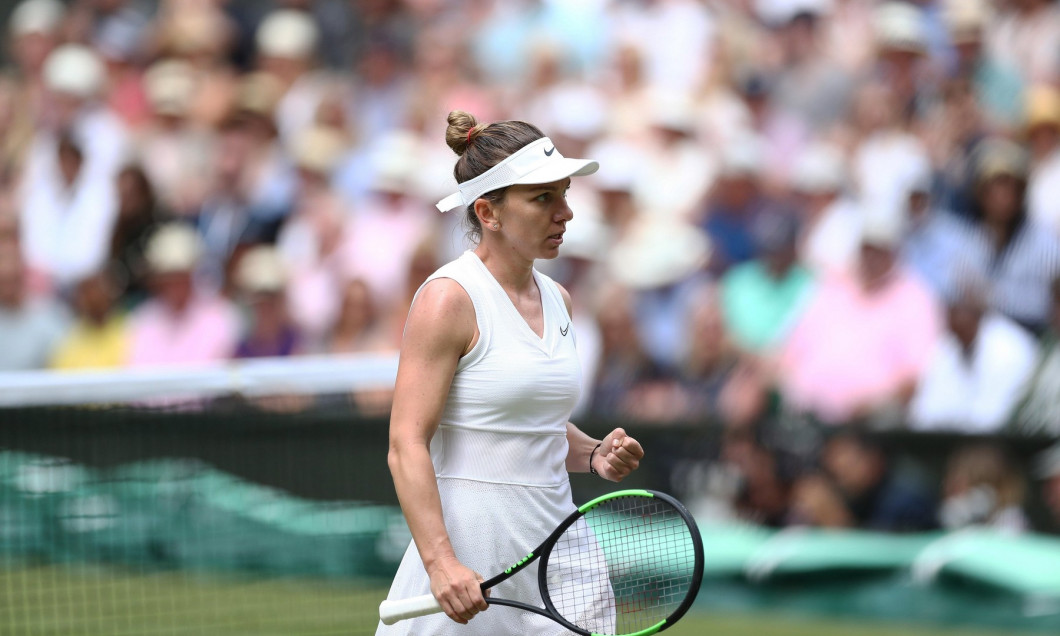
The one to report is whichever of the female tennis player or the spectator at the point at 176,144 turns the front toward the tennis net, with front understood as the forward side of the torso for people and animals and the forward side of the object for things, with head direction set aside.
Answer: the spectator

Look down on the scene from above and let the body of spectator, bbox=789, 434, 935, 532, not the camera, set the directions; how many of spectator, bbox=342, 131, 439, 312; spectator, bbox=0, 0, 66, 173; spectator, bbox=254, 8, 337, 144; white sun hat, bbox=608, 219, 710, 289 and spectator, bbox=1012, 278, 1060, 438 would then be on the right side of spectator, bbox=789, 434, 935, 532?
4

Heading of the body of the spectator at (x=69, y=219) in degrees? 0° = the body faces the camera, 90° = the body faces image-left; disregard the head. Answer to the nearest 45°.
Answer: approximately 0°

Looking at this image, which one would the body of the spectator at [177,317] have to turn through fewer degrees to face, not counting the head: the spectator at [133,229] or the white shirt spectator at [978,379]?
the white shirt spectator

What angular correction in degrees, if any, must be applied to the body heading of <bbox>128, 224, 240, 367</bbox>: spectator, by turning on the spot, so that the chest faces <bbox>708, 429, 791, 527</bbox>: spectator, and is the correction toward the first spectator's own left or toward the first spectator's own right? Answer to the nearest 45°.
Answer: approximately 45° to the first spectator's own left

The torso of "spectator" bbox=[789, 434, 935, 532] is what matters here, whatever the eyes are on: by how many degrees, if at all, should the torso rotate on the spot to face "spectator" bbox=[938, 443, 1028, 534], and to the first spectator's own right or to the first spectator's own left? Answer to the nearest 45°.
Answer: approximately 135° to the first spectator's own left

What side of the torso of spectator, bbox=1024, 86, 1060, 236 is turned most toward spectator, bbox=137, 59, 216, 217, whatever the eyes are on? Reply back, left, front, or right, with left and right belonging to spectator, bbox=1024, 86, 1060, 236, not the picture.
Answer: right

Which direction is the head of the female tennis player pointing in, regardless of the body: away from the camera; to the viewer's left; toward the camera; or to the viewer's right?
to the viewer's right

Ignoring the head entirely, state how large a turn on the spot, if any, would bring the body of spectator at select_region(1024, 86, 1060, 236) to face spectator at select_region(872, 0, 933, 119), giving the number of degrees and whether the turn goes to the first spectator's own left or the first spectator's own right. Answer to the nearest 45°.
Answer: approximately 135° to the first spectator's own right
